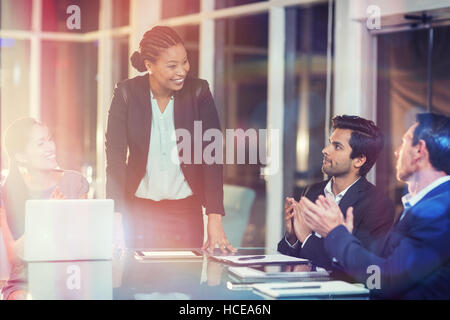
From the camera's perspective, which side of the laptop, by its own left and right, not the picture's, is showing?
back

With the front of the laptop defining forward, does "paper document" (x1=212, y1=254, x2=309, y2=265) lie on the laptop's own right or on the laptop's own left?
on the laptop's own right

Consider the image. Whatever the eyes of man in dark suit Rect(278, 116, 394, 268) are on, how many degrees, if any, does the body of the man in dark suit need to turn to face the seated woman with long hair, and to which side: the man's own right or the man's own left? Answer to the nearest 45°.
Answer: approximately 45° to the man's own right

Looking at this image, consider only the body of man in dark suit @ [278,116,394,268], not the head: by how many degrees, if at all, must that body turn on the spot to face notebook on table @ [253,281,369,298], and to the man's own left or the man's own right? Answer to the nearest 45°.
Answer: approximately 45° to the man's own left

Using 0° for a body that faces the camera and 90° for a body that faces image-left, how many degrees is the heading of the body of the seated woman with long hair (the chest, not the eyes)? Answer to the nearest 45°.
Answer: approximately 315°

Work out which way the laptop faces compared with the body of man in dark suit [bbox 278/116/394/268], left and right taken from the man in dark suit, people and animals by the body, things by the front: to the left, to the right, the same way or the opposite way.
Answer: to the right

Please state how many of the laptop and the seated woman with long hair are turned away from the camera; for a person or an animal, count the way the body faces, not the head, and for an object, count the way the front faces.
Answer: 1

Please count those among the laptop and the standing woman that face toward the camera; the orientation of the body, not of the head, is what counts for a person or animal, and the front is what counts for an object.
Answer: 1

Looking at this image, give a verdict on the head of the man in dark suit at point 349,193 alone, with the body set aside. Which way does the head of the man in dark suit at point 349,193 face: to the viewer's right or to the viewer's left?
to the viewer's left

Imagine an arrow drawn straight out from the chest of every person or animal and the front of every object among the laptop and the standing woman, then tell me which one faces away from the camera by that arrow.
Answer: the laptop

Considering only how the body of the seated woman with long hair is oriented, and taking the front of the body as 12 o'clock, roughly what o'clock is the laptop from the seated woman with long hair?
The laptop is roughly at 1 o'clock from the seated woman with long hair.

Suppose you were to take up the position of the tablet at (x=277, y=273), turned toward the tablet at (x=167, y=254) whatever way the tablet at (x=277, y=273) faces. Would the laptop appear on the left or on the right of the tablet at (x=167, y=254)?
left

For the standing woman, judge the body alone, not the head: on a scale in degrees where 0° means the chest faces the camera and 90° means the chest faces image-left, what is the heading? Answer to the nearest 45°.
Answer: approximately 0°
